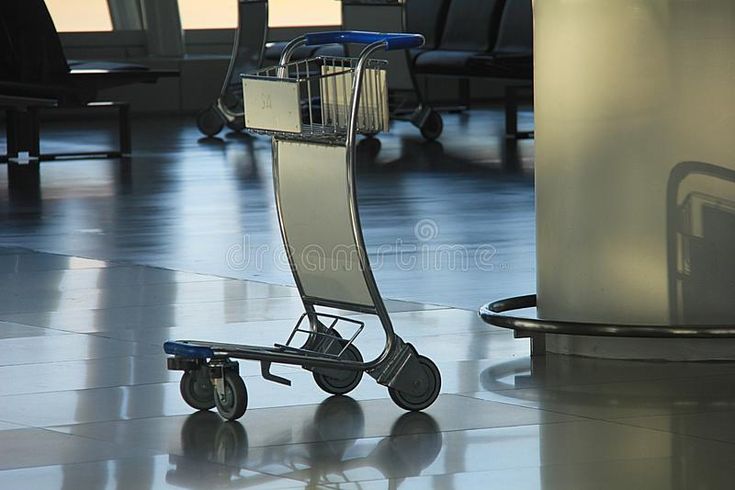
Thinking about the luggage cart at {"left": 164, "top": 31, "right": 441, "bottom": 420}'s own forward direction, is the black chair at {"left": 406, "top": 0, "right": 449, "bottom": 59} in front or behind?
behind

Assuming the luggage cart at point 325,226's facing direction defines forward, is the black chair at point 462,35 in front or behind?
behind

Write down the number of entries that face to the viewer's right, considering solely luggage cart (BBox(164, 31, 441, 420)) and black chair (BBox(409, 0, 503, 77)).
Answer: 0

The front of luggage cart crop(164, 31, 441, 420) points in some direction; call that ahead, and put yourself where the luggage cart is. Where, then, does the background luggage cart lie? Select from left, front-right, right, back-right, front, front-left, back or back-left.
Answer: back-right

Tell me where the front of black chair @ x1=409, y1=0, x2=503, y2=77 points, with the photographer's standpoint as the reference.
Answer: facing the viewer and to the left of the viewer

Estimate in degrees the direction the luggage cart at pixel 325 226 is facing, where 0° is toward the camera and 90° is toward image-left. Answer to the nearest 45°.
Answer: approximately 45°

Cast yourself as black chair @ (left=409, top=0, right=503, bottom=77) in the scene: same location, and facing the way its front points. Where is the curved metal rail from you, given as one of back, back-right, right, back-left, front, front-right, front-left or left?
front-left
